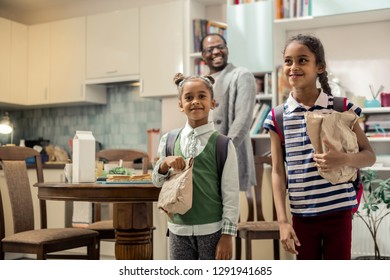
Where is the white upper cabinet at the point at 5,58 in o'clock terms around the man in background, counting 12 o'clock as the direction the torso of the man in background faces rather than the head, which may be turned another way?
The white upper cabinet is roughly at 3 o'clock from the man in background.

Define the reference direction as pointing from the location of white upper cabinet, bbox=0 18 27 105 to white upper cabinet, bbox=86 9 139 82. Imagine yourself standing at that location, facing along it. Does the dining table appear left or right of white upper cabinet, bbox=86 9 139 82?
right

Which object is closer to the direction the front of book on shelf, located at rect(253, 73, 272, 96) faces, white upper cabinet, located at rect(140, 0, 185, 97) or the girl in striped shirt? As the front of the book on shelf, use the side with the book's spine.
the girl in striped shirt

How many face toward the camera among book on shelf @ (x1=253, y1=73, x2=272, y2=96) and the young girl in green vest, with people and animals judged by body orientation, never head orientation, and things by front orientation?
2

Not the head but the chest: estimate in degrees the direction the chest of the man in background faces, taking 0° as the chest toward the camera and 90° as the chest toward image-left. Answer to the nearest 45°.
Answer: approximately 45°

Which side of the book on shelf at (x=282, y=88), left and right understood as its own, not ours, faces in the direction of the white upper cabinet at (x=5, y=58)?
right

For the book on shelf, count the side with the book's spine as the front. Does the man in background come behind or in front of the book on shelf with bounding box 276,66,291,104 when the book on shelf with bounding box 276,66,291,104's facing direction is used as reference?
in front
